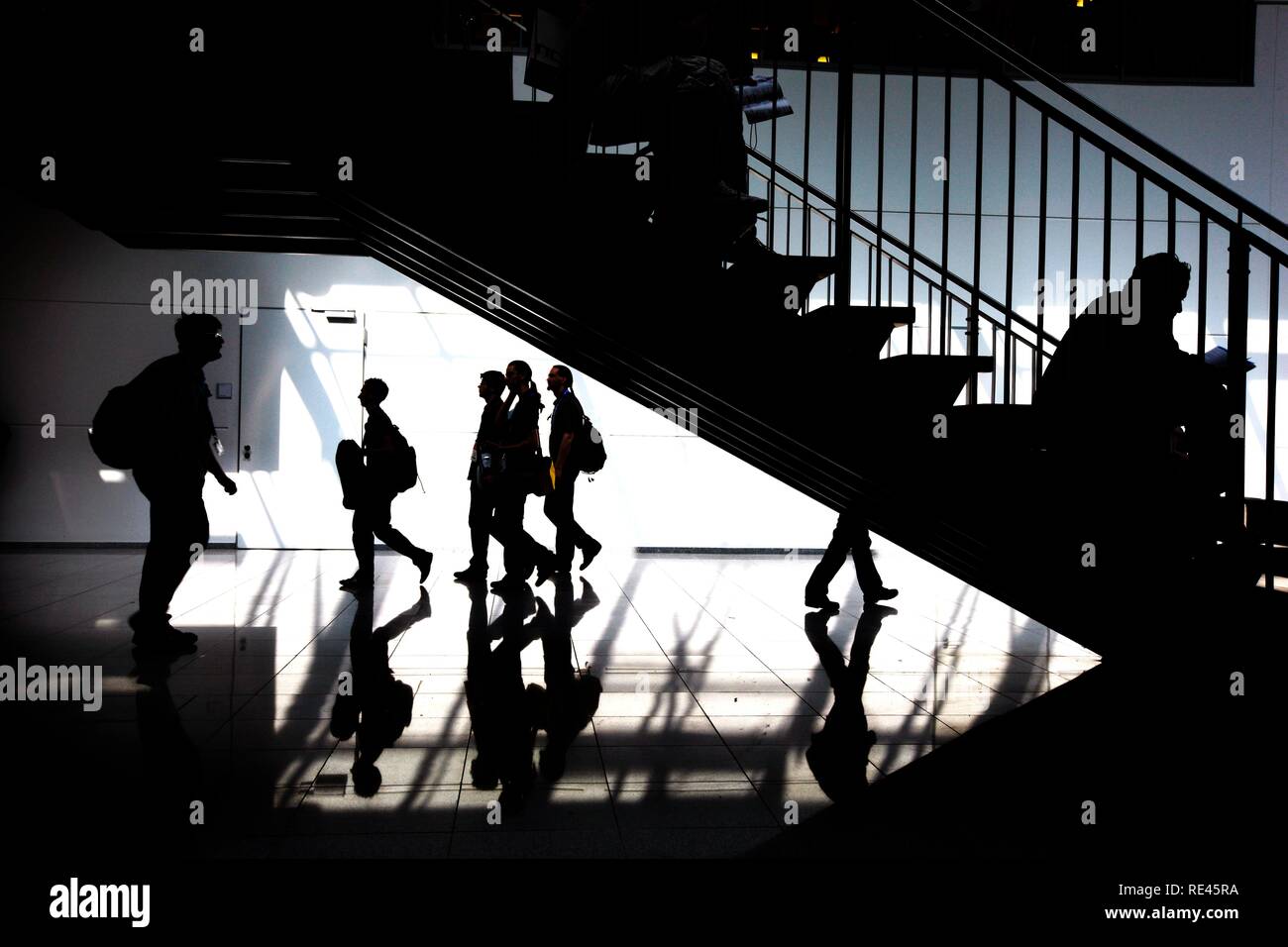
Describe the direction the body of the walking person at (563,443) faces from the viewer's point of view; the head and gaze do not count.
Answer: to the viewer's left

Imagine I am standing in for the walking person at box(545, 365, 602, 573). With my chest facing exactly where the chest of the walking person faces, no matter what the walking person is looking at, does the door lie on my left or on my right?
on my right

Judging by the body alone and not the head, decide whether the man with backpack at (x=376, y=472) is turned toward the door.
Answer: no

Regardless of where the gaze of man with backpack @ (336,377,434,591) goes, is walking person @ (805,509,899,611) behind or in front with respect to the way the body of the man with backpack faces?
behind

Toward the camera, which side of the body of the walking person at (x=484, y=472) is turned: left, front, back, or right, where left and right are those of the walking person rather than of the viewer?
left

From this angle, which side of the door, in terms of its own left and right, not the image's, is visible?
front

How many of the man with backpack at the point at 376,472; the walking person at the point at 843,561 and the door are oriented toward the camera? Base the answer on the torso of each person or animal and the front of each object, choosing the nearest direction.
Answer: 1

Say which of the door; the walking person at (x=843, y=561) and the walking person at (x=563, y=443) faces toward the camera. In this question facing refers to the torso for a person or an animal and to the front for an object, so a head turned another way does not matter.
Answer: the door

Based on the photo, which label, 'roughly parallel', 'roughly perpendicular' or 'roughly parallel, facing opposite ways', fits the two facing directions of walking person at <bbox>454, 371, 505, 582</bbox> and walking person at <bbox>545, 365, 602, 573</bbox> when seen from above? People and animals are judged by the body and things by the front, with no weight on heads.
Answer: roughly parallel

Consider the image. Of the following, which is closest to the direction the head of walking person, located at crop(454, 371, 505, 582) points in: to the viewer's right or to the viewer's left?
to the viewer's left

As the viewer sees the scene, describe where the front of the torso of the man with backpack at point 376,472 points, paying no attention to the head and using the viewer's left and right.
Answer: facing to the left of the viewer

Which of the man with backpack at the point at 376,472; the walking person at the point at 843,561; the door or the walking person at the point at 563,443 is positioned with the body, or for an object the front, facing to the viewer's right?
the walking person at the point at 843,561

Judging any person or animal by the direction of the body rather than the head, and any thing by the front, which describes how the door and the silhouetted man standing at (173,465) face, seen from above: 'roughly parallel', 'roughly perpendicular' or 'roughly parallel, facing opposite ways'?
roughly perpendicular

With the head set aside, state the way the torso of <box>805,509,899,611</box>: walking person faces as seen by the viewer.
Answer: to the viewer's right

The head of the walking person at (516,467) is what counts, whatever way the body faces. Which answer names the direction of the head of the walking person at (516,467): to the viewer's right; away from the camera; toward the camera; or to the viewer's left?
to the viewer's left

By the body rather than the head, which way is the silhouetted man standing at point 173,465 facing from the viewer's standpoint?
to the viewer's right
